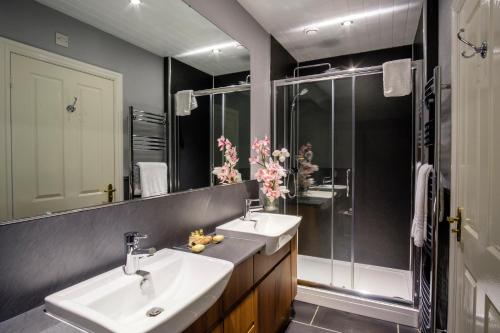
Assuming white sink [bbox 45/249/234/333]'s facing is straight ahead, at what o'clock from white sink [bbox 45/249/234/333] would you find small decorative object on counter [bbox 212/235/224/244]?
The small decorative object on counter is roughly at 9 o'clock from the white sink.

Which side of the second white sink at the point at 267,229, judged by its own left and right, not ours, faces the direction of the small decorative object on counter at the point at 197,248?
right

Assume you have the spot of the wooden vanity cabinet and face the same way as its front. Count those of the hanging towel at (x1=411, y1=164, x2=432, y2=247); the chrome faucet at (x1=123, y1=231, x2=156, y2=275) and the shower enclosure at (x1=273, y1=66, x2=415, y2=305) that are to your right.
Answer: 1

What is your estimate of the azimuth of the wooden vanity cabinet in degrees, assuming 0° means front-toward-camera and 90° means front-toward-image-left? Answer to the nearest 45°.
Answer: approximately 315°

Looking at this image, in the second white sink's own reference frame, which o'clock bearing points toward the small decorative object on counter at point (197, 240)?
The small decorative object on counter is roughly at 3 o'clock from the second white sink.

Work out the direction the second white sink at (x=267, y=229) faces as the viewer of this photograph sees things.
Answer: facing the viewer and to the right of the viewer

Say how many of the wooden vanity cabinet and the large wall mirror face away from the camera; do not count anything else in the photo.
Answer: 0

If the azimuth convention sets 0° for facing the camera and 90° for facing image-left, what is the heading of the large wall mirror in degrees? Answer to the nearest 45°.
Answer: approximately 315°

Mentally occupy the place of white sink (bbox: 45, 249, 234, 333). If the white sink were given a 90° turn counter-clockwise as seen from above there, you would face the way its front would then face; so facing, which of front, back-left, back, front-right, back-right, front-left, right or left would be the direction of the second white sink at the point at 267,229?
front

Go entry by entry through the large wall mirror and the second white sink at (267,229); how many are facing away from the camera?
0

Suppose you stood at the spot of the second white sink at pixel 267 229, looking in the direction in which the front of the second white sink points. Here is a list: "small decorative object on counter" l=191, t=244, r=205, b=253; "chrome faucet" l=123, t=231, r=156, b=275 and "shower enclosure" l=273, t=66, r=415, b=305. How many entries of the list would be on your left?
1
